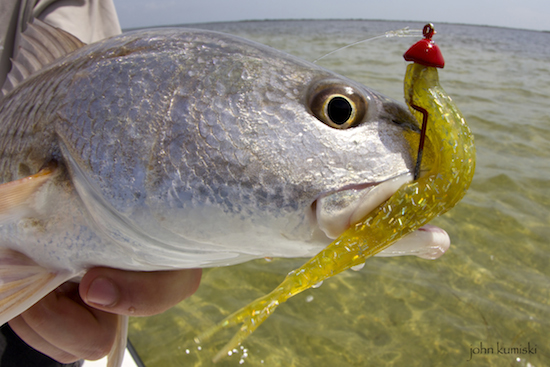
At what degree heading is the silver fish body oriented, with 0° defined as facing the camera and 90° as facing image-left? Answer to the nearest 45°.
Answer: approximately 270°
